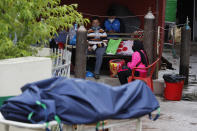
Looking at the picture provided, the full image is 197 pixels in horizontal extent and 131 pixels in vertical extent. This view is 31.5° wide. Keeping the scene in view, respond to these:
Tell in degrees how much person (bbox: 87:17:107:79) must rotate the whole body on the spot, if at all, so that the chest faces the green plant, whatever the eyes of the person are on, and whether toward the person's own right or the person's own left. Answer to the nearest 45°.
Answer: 0° — they already face it

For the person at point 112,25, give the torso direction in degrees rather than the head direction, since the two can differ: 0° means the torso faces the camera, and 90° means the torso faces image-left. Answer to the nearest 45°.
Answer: approximately 0°

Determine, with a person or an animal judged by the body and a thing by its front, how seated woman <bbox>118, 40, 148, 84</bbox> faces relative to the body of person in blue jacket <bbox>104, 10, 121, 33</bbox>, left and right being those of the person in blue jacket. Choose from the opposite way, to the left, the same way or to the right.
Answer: to the right

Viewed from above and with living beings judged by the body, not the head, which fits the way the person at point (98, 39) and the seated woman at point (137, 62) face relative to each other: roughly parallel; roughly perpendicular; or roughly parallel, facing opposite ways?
roughly perpendicular

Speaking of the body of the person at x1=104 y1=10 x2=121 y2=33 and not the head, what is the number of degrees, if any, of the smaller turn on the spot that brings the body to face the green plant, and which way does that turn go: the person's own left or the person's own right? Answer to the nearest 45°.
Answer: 0° — they already face it

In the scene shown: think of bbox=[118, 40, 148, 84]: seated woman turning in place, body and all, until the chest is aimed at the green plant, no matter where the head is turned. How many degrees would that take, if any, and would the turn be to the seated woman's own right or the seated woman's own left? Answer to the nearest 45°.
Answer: approximately 45° to the seated woman's own left

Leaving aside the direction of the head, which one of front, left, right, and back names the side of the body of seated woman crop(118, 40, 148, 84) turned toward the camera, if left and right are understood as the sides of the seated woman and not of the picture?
left

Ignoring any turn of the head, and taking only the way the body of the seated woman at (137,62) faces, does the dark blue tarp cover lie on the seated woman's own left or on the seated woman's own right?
on the seated woman's own left
